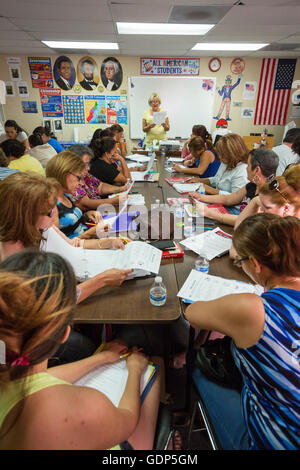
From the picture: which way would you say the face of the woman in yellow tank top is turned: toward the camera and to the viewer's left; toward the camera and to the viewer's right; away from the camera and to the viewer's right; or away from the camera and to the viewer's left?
away from the camera and to the viewer's right

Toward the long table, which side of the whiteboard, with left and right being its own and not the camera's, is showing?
front

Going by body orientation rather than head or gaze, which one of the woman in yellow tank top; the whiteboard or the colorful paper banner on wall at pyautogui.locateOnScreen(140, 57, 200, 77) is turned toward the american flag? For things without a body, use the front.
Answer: the woman in yellow tank top

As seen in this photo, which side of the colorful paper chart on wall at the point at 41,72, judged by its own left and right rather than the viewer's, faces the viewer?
front

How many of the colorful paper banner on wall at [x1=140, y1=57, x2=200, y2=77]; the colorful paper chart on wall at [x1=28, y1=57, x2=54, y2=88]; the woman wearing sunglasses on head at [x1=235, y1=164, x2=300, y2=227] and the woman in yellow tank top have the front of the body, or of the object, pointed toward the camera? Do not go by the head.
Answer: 2

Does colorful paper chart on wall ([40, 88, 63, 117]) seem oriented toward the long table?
yes

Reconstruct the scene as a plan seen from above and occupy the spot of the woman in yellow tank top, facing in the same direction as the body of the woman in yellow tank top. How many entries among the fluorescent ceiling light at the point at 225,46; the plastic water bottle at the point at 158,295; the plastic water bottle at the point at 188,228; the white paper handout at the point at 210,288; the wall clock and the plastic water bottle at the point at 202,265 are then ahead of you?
6

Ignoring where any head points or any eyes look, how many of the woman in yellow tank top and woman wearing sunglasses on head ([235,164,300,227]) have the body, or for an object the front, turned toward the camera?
0

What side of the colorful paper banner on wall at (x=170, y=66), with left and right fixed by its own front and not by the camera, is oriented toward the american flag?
left

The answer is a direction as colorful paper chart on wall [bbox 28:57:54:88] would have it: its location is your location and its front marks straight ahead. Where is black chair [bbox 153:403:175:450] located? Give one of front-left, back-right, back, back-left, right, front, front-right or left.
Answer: front

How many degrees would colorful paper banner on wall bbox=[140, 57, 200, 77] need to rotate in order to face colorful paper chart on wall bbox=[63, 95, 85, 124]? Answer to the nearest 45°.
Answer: approximately 90° to its right

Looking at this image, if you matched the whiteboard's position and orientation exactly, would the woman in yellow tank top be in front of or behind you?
in front

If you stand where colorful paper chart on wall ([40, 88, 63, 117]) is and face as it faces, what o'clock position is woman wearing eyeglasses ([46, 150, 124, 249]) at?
The woman wearing eyeglasses is roughly at 12 o'clock from the colorful paper chart on wall.

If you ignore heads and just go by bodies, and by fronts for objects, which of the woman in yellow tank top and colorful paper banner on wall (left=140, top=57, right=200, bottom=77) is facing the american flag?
the woman in yellow tank top

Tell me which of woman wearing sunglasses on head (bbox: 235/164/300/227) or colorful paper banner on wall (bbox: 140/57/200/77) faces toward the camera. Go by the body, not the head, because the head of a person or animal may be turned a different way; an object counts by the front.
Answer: the colorful paper banner on wall

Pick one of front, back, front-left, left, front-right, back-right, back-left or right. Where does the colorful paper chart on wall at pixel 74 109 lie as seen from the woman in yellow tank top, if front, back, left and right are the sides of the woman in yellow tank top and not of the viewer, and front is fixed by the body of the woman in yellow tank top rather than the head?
front-left

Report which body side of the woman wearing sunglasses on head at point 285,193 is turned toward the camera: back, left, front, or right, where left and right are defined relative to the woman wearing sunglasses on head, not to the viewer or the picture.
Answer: left

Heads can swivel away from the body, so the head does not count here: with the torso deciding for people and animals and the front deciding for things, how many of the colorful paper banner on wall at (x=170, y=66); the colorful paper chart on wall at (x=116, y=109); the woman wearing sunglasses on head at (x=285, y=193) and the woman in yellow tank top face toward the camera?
2

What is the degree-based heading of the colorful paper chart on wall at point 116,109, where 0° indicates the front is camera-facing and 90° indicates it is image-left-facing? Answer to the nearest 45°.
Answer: approximately 0°

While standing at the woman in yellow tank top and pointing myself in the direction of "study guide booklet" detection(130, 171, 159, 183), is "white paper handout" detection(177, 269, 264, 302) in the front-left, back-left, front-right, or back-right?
front-right
